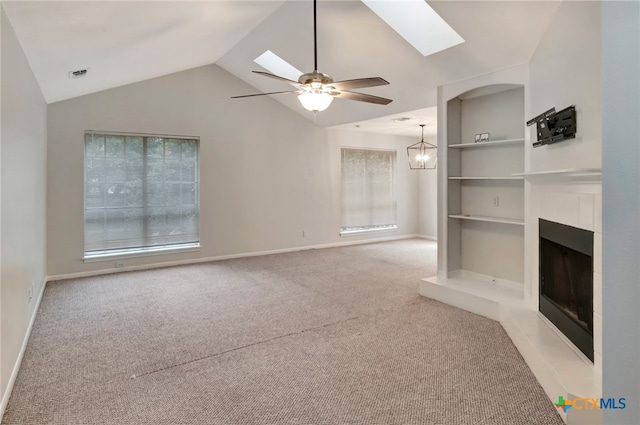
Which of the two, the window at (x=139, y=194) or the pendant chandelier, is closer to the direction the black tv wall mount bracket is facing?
the window

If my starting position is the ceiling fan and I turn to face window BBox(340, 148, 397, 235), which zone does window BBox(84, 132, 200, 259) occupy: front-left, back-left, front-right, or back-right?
front-left

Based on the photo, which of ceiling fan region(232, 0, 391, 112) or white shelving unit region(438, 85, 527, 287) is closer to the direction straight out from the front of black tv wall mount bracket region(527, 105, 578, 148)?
the ceiling fan

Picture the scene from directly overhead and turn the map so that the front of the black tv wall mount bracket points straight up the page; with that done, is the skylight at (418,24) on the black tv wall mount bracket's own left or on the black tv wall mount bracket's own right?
on the black tv wall mount bracket's own right

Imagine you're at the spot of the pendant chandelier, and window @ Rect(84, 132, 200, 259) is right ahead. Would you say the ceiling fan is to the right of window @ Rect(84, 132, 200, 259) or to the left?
left

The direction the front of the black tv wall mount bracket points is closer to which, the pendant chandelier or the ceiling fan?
the ceiling fan

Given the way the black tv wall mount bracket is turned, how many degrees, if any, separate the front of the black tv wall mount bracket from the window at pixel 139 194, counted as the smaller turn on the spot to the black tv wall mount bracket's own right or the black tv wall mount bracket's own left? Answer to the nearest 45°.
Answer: approximately 45° to the black tv wall mount bracket's own right

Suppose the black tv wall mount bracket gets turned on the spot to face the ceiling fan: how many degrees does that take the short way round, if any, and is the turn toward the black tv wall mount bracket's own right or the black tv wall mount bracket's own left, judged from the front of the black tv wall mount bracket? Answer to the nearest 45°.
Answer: approximately 45° to the black tv wall mount bracket's own right

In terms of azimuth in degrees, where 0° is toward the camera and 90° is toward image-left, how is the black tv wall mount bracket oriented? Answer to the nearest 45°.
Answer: approximately 45°
